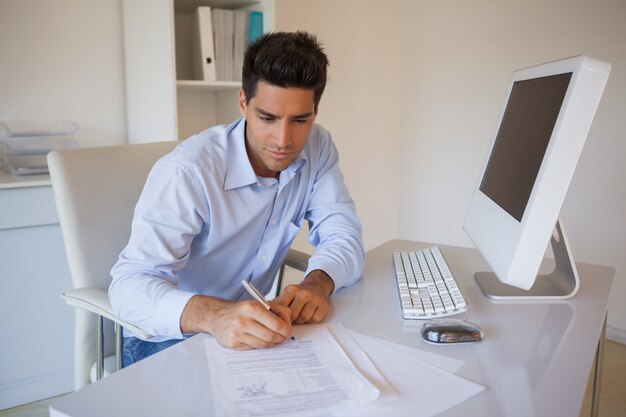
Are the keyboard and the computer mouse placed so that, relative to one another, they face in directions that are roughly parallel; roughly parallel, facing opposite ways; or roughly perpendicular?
roughly parallel, facing opposite ways

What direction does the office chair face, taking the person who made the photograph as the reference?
facing the viewer and to the right of the viewer

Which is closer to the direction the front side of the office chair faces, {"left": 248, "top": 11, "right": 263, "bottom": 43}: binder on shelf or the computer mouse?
the computer mouse

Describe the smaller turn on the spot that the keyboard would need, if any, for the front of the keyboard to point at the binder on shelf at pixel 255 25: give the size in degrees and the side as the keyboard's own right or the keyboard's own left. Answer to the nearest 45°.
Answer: approximately 45° to the keyboard's own right

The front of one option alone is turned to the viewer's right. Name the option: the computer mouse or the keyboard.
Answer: the computer mouse

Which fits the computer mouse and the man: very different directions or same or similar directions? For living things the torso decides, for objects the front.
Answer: same or similar directions

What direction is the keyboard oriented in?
to the viewer's left

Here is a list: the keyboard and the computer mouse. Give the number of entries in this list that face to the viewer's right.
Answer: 1

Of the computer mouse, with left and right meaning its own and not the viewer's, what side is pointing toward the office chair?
back

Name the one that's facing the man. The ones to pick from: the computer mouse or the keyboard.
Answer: the keyboard

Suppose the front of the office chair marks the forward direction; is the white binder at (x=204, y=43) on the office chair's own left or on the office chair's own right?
on the office chair's own left

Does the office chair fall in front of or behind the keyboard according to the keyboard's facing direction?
in front

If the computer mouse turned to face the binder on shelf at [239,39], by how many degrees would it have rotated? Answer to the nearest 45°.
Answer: approximately 135° to its left
